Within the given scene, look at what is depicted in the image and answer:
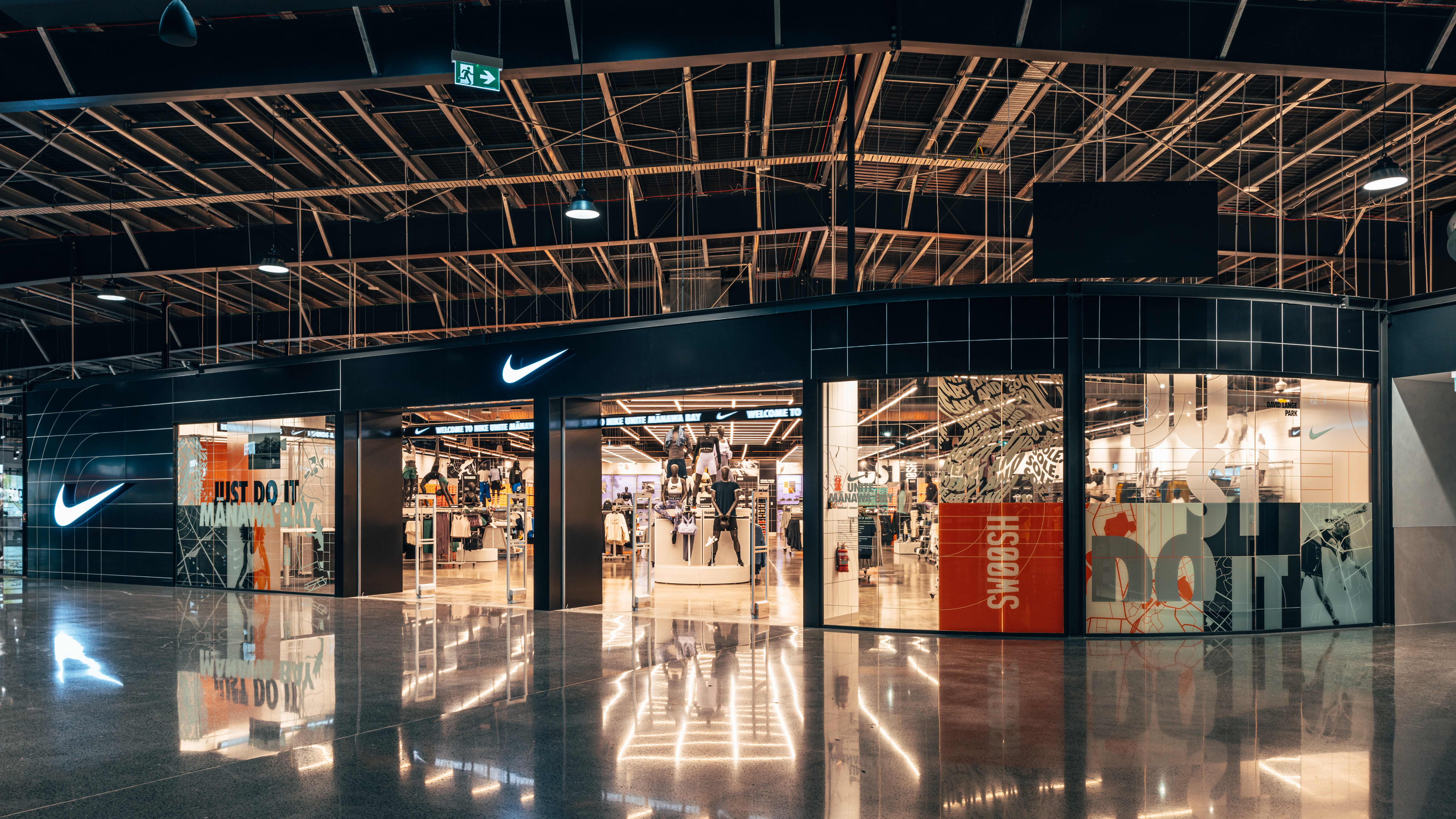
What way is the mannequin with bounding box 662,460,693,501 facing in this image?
toward the camera

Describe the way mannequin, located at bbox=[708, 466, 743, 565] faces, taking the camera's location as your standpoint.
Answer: facing the viewer

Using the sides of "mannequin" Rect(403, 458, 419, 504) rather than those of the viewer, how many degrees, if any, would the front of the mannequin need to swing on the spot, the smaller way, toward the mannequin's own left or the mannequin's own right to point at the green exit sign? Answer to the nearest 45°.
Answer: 0° — it already faces it

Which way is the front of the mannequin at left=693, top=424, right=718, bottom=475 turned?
toward the camera

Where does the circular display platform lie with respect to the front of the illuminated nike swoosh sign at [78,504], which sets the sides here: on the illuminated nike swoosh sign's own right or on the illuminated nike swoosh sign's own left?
on the illuminated nike swoosh sign's own left

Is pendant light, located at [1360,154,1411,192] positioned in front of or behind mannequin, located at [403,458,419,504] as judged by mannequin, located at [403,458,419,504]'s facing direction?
in front

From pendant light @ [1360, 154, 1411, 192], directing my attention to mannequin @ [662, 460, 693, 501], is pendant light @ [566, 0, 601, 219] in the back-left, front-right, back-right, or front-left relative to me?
front-left

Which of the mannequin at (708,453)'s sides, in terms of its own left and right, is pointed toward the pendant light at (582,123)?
front

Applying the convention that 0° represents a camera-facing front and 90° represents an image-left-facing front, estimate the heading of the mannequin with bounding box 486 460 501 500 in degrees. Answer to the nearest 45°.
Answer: approximately 0°

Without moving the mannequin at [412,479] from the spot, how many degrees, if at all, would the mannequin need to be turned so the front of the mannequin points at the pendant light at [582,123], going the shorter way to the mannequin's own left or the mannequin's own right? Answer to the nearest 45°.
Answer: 0° — it already faces it

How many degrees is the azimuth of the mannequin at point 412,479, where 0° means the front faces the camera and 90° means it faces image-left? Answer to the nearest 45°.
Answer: approximately 0°

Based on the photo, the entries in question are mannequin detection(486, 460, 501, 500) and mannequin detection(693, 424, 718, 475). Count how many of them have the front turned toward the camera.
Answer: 2

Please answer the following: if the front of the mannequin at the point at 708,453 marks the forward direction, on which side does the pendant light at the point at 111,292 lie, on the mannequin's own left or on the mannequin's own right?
on the mannequin's own right
